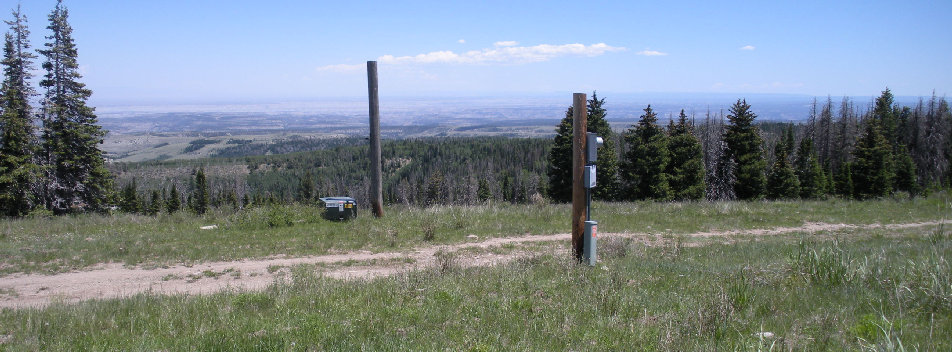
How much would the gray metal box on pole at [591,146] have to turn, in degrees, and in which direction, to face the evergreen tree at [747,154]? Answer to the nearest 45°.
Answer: approximately 90° to its left

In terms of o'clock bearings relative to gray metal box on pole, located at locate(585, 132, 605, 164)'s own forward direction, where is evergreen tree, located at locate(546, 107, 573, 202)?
The evergreen tree is roughly at 9 o'clock from the gray metal box on pole.

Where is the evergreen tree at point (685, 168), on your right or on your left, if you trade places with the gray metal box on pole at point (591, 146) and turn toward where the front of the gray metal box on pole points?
on your left

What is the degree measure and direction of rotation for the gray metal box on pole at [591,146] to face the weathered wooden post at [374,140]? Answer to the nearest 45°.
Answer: approximately 135° to its left

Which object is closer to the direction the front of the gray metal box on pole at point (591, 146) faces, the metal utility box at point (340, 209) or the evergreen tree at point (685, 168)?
the evergreen tree

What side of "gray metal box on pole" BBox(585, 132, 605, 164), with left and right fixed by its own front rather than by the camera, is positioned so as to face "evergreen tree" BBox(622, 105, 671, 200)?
left

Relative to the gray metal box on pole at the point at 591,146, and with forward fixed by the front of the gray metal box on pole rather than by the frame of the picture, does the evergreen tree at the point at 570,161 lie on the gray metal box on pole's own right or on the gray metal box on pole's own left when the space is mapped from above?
on the gray metal box on pole's own left

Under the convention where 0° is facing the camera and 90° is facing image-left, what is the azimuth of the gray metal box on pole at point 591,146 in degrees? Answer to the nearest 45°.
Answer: approximately 270°

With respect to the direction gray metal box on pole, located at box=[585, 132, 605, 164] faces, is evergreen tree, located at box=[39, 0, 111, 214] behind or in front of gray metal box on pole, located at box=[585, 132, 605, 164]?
behind
